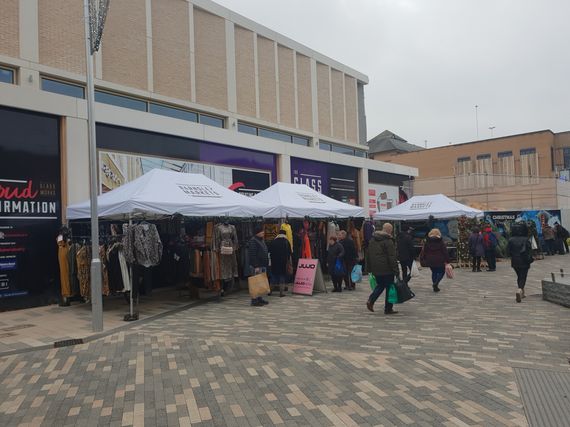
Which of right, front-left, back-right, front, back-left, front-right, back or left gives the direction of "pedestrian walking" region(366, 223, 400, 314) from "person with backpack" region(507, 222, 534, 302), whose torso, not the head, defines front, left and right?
back-left

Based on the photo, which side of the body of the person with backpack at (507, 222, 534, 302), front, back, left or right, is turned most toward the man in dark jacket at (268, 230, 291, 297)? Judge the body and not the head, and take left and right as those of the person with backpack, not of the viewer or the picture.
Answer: left

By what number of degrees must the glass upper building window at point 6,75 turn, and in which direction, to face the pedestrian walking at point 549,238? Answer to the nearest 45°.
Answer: approximately 45° to its left

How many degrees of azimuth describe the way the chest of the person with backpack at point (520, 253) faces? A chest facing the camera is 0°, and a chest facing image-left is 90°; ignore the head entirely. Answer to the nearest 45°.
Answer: approximately 180°

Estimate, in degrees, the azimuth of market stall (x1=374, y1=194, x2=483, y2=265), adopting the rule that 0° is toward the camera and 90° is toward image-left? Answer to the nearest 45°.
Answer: approximately 0°

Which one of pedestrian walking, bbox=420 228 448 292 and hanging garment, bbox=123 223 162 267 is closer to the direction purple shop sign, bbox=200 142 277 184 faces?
the pedestrian walking

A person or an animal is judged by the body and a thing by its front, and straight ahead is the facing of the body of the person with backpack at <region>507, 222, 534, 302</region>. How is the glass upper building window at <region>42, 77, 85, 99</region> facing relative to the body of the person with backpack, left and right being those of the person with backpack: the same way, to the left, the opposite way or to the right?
to the right

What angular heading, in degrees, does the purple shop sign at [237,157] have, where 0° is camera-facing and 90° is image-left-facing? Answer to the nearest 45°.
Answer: approximately 315°
